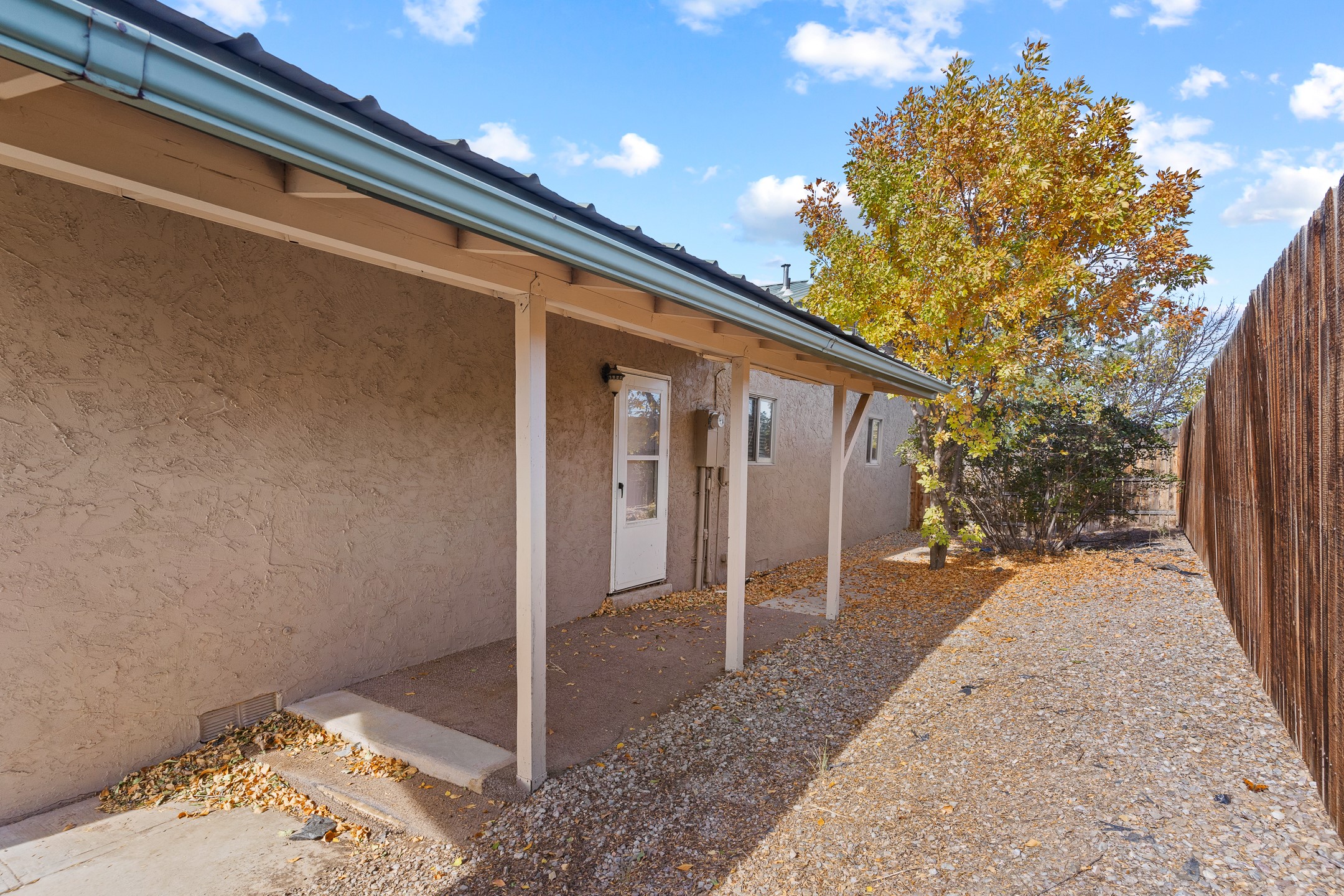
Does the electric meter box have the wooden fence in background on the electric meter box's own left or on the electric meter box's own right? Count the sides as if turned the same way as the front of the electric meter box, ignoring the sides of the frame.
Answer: on the electric meter box's own left

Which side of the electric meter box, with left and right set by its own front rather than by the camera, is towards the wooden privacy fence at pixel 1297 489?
front

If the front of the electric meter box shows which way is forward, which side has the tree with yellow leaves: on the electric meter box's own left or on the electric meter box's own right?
on the electric meter box's own left

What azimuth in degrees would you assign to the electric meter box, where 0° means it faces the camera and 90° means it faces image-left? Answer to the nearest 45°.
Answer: approximately 315°

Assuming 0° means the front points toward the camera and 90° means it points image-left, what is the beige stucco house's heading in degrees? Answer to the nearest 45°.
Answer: approximately 315°

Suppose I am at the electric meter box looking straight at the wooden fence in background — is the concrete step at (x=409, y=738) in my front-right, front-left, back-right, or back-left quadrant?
back-right

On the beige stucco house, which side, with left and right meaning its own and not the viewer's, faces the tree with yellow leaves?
left

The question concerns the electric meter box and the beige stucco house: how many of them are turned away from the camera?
0
